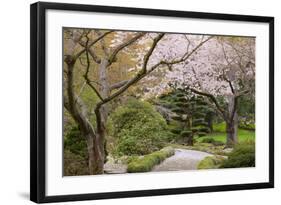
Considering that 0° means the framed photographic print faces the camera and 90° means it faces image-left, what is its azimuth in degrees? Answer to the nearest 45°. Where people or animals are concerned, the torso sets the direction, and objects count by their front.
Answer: approximately 315°
